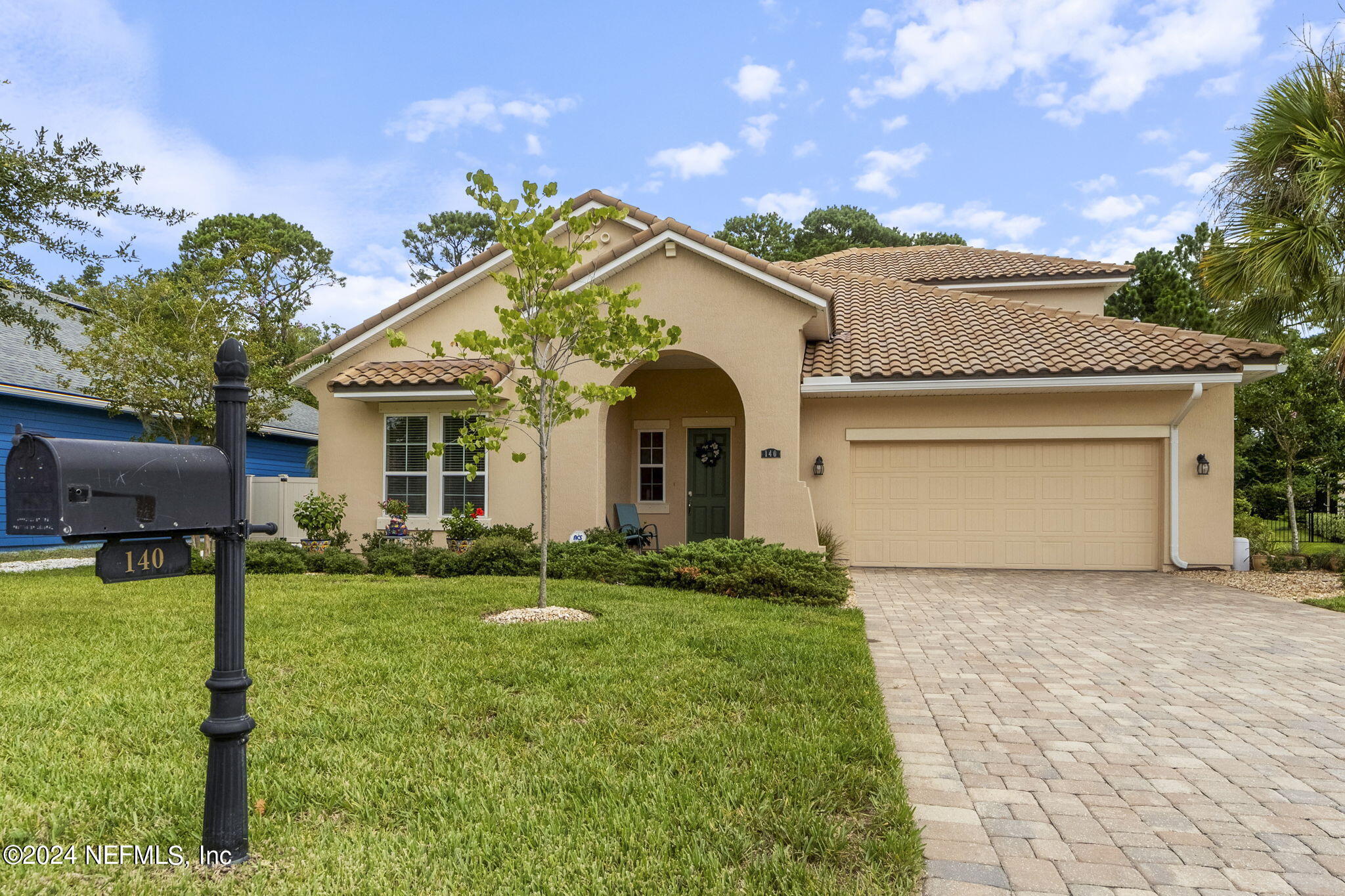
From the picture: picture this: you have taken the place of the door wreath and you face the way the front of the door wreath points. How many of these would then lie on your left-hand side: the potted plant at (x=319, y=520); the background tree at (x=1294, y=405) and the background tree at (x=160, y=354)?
1

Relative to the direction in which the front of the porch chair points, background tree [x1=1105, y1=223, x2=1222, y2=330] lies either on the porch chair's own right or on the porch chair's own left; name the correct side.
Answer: on the porch chair's own left

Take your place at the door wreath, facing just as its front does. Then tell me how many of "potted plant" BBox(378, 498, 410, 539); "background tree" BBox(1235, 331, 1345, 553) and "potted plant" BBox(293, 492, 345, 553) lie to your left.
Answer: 1

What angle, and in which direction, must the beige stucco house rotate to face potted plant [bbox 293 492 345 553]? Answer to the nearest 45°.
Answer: approximately 90° to its right

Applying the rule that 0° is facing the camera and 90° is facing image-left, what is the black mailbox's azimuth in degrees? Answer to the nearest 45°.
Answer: approximately 45°

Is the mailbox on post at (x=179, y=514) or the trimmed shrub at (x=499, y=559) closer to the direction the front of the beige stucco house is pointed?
the mailbox on post

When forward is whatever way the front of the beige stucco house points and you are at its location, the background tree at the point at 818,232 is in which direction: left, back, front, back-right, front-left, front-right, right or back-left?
back
